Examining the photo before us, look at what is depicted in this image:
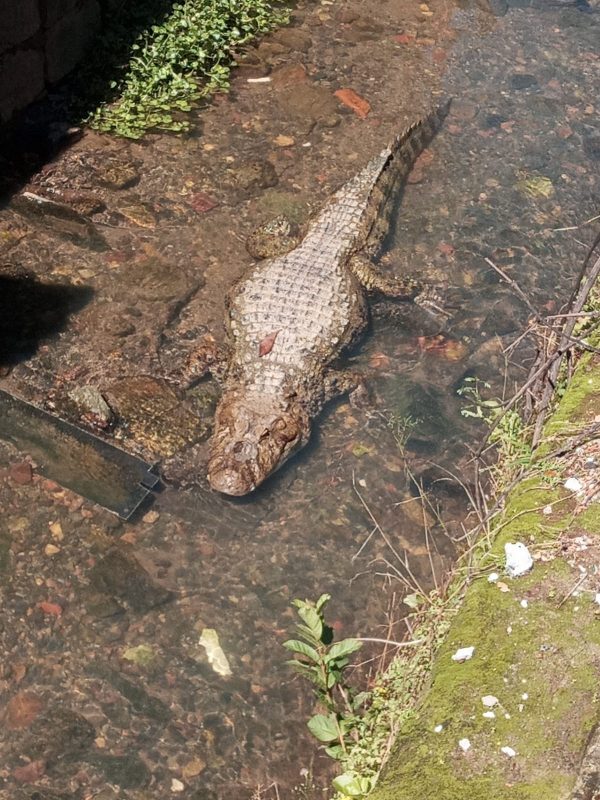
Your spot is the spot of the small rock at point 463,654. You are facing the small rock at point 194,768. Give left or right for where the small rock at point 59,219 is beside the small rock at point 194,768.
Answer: right

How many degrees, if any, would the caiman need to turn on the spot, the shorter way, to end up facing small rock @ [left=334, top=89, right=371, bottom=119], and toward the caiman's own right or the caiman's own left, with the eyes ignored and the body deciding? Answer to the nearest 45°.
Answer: approximately 135° to the caiman's own right

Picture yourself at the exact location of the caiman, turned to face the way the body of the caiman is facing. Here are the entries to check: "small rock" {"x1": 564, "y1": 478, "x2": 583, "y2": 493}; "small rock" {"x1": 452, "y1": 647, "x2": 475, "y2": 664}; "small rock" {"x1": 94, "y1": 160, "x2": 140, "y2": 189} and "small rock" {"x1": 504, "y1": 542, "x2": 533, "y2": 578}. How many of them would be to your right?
1

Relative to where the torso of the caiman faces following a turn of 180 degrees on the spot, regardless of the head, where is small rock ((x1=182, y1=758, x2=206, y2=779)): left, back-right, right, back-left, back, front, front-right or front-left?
back-right

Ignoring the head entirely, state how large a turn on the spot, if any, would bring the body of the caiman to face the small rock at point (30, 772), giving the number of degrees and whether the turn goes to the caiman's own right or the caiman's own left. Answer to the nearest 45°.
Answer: approximately 45° to the caiman's own left

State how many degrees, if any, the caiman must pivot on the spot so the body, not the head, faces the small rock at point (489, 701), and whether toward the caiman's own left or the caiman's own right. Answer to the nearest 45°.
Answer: approximately 45° to the caiman's own left

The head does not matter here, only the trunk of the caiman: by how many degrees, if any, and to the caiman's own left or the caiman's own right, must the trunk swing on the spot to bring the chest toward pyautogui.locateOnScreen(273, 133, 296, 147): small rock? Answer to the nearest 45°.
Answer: approximately 135° to the caiman's own right

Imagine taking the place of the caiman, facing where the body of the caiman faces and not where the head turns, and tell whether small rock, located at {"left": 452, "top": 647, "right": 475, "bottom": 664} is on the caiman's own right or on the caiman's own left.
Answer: on the caiman's own left

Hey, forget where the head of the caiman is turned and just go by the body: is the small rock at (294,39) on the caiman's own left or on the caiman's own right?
on the caiman's own right

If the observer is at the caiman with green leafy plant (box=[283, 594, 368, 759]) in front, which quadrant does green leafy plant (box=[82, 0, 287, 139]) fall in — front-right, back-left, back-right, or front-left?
back-right

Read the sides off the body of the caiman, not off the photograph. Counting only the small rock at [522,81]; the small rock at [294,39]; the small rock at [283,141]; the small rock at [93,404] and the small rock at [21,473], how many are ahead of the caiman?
2
